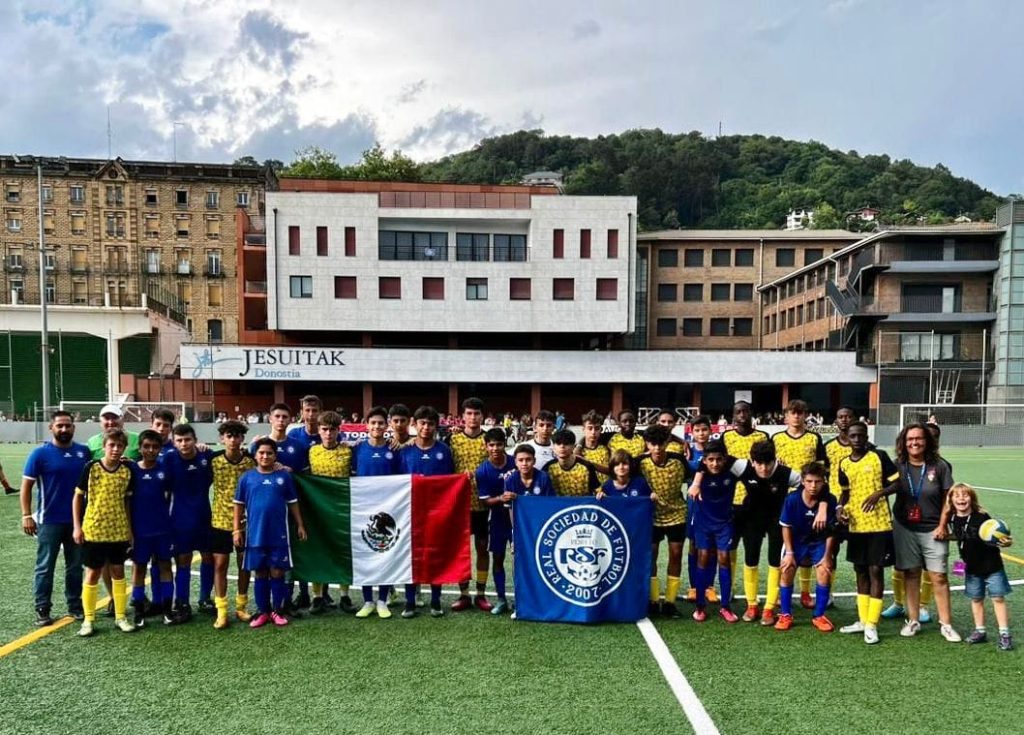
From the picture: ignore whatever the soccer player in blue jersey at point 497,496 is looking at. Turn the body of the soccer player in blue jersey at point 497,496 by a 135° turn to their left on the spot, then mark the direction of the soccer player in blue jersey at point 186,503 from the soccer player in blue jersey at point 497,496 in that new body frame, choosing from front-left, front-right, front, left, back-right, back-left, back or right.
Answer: back-left

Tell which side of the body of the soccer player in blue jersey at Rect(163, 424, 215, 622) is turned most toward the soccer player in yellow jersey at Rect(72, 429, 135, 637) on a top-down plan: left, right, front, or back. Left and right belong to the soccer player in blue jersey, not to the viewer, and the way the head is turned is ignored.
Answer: right

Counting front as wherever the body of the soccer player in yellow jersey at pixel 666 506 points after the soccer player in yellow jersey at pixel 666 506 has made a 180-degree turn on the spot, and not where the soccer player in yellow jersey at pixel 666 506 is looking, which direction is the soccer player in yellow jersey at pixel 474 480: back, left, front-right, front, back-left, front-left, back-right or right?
left

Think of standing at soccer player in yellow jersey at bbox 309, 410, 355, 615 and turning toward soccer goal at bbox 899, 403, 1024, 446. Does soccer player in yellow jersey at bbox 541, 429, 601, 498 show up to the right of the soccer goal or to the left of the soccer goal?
right

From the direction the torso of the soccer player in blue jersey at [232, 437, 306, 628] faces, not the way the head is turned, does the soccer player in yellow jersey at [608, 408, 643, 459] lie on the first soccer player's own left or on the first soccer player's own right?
on the first soccer player's own left

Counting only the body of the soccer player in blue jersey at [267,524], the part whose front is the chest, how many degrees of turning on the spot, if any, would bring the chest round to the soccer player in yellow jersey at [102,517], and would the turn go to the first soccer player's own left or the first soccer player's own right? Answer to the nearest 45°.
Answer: approximately 90° to the first soccer player's own right

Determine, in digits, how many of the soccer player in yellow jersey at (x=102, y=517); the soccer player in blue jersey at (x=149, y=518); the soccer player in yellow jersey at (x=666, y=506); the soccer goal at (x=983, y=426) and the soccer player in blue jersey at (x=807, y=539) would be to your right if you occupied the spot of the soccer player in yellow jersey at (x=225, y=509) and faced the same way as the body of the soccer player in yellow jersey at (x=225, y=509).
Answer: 2
